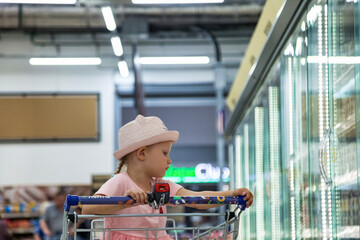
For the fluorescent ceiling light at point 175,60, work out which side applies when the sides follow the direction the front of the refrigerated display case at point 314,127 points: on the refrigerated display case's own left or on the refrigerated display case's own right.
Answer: on the refrigerated display case's own right

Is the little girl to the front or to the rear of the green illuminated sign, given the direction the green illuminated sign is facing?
to the front

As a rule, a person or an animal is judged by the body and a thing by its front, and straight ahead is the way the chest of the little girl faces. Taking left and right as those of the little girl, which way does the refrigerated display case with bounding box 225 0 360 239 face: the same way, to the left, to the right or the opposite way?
to the right

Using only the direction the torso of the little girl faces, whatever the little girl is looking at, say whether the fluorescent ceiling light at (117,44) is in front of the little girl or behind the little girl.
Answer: behind

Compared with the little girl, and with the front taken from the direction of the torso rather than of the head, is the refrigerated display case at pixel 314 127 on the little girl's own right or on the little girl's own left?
on the little girl's own left

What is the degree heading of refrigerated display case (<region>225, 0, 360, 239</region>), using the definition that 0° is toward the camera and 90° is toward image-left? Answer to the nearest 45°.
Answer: approximately 45°

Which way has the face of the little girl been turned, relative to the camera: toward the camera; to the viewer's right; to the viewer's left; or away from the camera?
to the viewer's right

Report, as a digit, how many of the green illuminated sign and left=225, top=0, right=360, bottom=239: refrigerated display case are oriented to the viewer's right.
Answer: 0

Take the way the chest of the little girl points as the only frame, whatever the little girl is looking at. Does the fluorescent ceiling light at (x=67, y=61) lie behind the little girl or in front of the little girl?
behind
